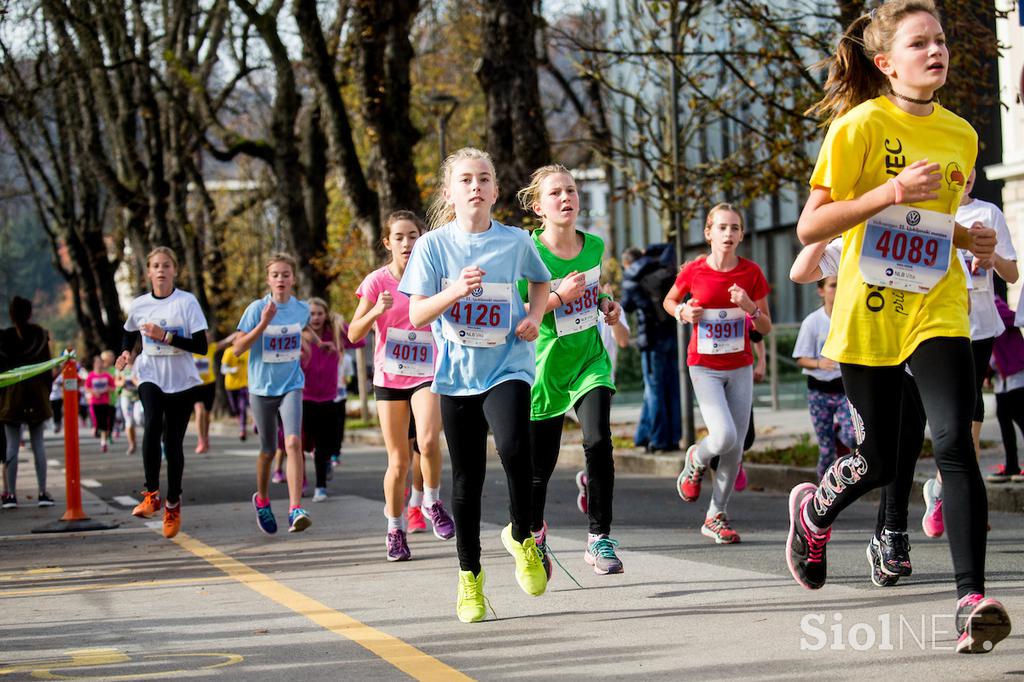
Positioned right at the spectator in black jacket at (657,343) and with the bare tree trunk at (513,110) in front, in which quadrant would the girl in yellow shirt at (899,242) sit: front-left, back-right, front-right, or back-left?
back-left

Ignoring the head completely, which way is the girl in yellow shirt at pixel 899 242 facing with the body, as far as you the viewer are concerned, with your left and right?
facing the viewer and to the right of the viewer

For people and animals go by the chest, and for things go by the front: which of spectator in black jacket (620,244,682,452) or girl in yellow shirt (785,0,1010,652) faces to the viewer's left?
the spectator in black jacket

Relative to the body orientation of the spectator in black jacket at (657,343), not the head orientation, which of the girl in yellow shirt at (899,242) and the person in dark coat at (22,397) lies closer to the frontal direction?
the person in dark coat

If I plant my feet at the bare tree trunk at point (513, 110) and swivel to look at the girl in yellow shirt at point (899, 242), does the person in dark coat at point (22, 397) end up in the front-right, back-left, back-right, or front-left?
front-right

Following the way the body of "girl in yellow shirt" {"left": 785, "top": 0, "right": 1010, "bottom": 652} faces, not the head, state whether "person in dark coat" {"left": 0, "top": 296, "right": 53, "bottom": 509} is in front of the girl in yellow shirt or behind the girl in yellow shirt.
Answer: behind

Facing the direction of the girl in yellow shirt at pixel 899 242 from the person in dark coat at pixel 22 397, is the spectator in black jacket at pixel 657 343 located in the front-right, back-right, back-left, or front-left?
front-left

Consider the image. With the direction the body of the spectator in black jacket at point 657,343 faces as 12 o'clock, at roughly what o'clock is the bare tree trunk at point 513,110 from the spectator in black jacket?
The bare tree trunk is roughly at 2 o'clock from the spectator in black jacket.

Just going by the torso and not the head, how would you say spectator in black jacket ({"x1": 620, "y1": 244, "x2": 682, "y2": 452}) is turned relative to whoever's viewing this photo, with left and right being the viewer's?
facing to the left of the viewer

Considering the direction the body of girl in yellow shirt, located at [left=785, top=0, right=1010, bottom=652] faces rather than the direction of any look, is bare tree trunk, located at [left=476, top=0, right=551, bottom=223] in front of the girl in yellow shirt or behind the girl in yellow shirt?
behind

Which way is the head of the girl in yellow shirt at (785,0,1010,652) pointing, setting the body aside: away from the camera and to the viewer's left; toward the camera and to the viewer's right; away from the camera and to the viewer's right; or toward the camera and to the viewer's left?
toward the camera and to the viewer's right
